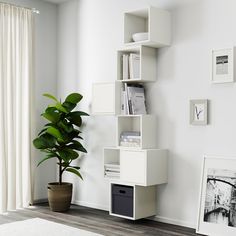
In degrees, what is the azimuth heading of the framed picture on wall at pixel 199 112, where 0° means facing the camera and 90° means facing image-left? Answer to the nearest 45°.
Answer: approximately 0°

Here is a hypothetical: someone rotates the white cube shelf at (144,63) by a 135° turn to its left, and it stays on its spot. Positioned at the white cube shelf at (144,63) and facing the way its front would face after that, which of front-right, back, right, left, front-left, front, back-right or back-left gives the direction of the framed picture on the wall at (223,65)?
front-right

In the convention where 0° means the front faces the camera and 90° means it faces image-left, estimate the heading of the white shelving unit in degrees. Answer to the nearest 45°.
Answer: approximately 45°

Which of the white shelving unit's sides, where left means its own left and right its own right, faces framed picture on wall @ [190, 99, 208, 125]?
left

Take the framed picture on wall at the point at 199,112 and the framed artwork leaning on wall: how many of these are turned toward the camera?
2

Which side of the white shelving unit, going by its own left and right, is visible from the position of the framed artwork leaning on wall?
left
